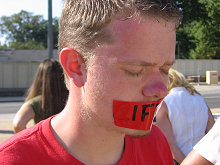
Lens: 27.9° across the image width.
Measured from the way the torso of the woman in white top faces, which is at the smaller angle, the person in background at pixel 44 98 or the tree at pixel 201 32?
the tree

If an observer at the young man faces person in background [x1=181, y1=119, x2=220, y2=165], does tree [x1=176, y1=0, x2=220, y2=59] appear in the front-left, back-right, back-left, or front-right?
front-left

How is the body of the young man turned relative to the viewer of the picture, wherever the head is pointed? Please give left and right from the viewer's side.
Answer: facing the viewer and to the right of the viewer

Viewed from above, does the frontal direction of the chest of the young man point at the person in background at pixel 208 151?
no

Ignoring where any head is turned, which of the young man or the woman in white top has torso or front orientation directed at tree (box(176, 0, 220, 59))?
the woman in white top

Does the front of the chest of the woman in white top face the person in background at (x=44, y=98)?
no

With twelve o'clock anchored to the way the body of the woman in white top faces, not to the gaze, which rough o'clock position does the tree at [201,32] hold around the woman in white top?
The tree is roughly at 12 o'clock from the woman in white top.

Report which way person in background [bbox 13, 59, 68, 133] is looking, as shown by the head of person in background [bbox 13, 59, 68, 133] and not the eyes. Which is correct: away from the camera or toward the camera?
away from the camera

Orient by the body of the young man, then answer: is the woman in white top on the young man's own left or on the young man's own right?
on the young man's own left

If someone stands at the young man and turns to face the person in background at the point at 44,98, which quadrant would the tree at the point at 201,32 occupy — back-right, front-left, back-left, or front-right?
front-right

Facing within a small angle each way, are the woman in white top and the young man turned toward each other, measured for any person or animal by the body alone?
no

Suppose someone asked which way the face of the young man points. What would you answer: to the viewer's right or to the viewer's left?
to the viewer's right

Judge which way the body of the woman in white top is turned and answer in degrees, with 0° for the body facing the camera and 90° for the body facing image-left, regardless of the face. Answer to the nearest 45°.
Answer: approximately 180°

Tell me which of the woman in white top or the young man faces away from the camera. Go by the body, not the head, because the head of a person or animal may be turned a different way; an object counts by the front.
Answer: the woman in white top

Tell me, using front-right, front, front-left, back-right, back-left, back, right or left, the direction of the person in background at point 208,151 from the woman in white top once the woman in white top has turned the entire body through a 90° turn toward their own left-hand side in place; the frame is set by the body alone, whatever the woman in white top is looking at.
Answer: left

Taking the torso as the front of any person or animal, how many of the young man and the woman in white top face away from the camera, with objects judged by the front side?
1

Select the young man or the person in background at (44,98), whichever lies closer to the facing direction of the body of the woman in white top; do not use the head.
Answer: the person in background
